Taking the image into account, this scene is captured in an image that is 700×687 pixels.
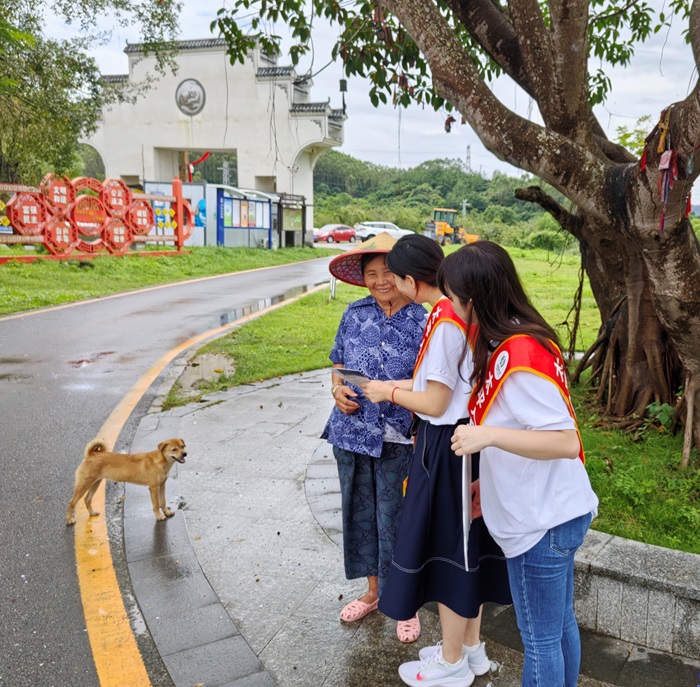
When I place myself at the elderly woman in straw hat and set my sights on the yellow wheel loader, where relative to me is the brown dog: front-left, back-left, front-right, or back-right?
front-left

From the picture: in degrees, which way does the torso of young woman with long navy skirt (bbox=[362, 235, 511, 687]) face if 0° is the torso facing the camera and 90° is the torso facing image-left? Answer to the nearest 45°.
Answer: approximately 90°

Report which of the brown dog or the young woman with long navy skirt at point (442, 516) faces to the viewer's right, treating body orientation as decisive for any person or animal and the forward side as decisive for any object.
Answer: the brown dog

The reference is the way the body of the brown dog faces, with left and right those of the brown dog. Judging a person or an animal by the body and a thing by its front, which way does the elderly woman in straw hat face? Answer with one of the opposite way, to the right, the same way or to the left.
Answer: to the right

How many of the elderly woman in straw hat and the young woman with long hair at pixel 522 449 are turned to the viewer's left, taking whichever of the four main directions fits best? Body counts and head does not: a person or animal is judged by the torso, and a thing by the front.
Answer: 1

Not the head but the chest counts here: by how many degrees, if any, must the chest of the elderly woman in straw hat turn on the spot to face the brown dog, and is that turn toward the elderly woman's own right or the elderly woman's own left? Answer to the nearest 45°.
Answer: approximately 135° to the elderly woman's own right

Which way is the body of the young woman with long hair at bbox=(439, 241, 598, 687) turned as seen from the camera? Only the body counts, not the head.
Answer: to the viewer's left

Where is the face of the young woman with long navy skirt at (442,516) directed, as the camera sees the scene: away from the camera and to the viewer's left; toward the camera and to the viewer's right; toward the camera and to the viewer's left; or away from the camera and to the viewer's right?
away from the camera and to the viewer's left

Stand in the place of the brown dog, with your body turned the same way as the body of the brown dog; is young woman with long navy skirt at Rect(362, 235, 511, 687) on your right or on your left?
on your right

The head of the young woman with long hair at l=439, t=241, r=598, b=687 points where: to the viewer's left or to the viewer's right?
to the viewer's left

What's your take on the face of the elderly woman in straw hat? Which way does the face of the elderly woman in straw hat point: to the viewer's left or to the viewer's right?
to the viewer's right

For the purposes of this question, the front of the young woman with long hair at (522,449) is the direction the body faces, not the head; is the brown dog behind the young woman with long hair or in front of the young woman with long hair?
in front

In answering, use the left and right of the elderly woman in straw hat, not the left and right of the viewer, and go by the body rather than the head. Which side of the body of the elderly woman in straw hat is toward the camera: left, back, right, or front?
front

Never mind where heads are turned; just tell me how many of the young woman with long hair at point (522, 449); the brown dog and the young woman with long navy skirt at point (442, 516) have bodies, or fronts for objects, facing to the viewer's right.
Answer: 1
